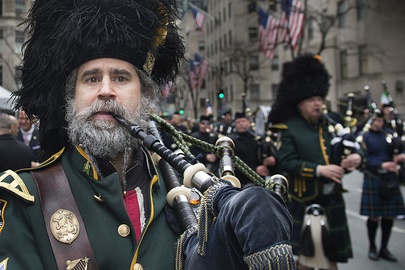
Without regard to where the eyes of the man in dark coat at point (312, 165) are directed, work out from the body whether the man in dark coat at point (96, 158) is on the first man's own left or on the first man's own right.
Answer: on the first man's own right

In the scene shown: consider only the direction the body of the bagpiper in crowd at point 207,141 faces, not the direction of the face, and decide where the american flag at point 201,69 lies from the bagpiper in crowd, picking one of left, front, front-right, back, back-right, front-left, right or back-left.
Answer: back

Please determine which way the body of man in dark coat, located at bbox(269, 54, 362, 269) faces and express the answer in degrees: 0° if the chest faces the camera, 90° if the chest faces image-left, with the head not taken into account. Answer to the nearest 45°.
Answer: approximately 315°

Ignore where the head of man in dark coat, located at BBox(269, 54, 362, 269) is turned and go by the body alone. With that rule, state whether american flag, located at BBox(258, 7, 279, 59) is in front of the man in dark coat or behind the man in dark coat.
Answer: behind

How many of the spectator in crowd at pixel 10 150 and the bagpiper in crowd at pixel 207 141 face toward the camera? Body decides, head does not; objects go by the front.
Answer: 1

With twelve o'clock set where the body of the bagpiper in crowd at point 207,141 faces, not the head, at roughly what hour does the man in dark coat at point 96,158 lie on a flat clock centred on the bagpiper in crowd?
The man in dark coat is roughly at 12 o'clock from the bagpiper in crowd.

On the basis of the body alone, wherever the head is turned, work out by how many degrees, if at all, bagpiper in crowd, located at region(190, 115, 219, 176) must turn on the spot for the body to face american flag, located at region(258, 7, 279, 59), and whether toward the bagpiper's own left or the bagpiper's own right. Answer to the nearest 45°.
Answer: approximately 180°

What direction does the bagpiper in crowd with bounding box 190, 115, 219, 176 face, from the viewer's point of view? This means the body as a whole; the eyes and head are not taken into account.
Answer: toward the camera
